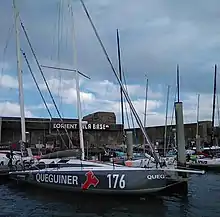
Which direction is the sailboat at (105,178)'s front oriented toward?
to the viewer's right
